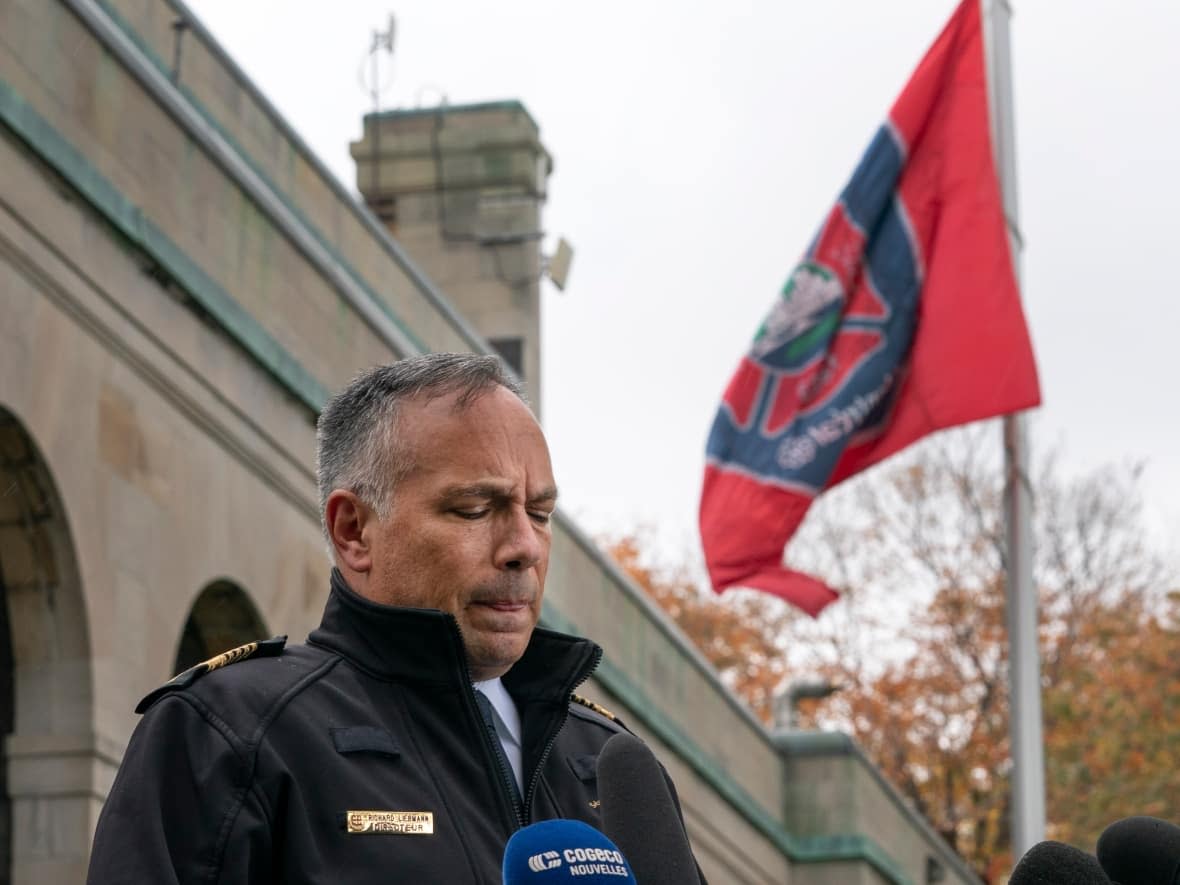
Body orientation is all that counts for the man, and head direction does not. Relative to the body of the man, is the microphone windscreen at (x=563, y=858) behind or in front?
in front

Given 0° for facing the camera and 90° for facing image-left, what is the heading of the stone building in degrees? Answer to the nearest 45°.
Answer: approximately 315°

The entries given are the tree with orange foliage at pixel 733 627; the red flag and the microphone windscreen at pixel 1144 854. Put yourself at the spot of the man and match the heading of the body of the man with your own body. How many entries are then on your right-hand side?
0

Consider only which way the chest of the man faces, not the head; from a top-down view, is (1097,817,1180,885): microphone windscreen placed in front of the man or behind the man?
in front

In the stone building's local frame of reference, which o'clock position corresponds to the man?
The man is roughly at 1 o'clock from the stone building.

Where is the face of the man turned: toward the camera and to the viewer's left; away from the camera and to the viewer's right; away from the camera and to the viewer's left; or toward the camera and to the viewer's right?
toward the camera and to the viewer's right

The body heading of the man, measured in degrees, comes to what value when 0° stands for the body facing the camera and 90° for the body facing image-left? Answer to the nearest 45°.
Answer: approximately 315°

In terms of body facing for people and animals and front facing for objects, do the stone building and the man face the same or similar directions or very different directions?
same or similar directions

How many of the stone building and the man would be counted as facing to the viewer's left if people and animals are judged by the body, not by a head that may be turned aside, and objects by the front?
0

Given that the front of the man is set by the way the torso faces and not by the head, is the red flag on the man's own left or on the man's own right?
on the man's own left

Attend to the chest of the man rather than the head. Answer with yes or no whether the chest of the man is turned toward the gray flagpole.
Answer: no

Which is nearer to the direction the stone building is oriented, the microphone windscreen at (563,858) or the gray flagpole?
the microphone windscreen

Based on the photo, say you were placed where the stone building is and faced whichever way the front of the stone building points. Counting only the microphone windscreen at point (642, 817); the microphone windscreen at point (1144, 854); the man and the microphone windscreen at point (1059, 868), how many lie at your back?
0

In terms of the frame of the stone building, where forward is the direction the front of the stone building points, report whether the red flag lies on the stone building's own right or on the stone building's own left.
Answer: on the stone building's own left
